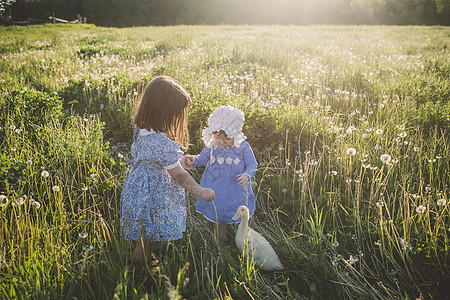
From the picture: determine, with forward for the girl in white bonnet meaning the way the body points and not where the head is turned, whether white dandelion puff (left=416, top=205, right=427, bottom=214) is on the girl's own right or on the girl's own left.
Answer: on the girl's own left

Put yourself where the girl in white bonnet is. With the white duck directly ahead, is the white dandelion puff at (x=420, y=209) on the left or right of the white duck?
left

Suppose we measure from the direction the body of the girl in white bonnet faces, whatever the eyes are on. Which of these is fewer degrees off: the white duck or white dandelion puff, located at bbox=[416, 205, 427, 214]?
the white duck

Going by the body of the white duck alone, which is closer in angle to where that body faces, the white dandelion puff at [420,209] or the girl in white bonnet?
the girl in white bonnet

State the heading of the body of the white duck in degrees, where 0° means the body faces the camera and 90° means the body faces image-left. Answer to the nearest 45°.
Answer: approximately 90°
